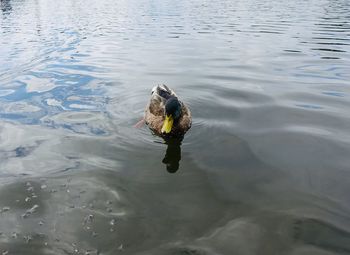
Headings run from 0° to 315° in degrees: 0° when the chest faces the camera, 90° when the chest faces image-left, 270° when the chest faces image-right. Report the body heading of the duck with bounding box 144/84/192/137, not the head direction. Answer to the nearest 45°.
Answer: approximately 0°
